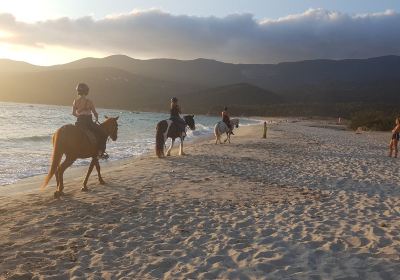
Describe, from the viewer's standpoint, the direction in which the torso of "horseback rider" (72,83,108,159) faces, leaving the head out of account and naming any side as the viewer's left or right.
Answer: facing away from the viewer and to the right of the viewer

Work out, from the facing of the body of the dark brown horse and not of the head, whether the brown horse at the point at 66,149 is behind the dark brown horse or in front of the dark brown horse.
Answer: behind

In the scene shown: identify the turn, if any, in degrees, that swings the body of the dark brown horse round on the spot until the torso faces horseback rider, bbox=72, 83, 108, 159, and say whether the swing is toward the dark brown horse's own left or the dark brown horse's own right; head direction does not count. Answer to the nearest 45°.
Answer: approximately 135° to the dark brown horse's own right

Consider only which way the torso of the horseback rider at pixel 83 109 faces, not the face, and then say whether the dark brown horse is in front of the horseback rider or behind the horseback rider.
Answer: in front

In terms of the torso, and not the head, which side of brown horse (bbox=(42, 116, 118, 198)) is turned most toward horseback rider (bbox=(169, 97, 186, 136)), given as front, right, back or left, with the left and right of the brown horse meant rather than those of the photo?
front

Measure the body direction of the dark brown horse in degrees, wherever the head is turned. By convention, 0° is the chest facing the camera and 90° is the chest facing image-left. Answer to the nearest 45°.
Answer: approximately 225°

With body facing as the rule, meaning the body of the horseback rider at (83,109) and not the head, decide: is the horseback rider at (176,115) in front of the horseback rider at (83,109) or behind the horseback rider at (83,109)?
in front

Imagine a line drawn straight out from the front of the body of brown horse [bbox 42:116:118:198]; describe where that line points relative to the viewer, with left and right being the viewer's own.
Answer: facing away from the viewer and to the right of the viewer
